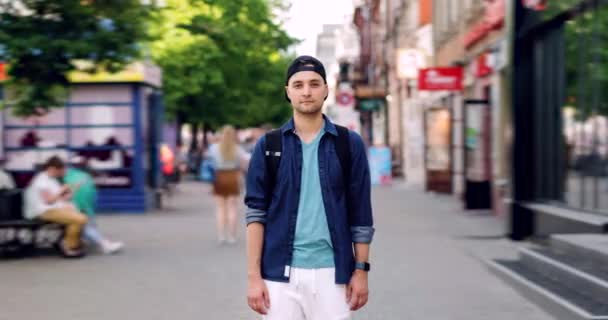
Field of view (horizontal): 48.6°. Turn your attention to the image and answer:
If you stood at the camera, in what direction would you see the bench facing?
facing to the right of the viewer

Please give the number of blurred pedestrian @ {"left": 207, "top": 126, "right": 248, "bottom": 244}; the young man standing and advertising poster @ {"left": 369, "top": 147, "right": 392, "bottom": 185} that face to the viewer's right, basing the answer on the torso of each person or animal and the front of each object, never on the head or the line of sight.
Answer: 0

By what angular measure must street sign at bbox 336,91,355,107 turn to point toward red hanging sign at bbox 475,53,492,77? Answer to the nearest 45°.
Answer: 0° — it already faces it

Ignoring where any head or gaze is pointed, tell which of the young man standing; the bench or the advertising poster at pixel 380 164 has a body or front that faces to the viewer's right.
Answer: the bench

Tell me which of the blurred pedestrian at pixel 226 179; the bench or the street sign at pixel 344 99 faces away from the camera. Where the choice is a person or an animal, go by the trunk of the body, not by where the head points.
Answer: the blurred pedestrian

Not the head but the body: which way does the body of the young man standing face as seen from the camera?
toward the camera

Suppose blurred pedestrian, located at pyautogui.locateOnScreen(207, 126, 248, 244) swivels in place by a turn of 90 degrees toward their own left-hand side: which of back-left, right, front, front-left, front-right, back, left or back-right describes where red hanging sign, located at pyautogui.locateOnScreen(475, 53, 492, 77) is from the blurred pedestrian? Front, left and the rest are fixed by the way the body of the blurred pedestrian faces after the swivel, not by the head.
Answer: back-right

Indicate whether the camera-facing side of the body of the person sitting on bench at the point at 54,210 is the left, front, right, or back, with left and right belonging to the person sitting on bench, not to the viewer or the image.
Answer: right

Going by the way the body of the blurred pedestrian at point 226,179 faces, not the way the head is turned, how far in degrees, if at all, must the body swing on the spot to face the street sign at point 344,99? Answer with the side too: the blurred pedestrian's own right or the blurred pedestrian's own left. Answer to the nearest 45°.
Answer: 0° — they already face it

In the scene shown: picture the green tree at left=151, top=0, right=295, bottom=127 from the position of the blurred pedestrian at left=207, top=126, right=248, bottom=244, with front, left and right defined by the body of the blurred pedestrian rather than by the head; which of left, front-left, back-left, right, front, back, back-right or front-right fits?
front

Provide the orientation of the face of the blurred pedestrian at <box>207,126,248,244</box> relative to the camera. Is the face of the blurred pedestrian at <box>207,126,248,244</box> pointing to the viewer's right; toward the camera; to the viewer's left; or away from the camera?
away from the camera

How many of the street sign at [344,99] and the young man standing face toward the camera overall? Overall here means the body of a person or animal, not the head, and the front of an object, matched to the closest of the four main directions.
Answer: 2

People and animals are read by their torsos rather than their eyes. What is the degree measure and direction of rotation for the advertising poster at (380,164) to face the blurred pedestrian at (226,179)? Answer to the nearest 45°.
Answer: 0° — it already faces them

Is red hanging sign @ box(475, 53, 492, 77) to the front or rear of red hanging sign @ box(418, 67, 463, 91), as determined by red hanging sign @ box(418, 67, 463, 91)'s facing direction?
to the front

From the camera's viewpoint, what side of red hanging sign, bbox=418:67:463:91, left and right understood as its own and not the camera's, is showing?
front

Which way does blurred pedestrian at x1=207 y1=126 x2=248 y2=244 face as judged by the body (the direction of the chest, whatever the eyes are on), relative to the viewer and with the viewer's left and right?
facing away from the viewer

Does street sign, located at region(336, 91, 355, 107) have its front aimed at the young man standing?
yes
